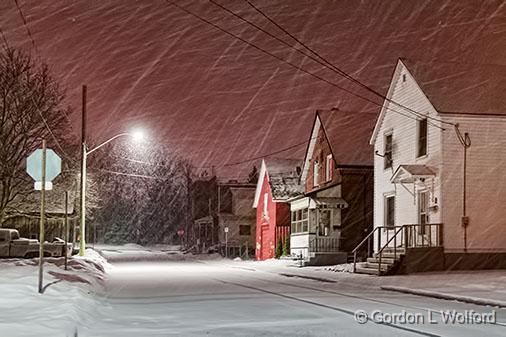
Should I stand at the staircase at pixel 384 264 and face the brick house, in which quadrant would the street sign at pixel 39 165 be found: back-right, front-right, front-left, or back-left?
back-left

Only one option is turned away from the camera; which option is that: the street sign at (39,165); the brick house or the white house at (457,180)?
the street sign

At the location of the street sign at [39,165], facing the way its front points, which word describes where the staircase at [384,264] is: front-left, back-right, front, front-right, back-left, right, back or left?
front-right

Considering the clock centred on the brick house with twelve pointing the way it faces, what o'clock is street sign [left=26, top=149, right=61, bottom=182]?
The street sign is roughly at 11 o'clock from the brick house.

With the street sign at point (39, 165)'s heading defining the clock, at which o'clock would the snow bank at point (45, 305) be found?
The snow bank is roughly at 6 o'clock from the street sign.

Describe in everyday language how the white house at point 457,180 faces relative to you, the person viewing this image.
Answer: facing the viewer and to the left of the viewer

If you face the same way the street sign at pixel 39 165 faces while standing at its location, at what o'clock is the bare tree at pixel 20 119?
The bare tree is roughly at 12 o'clock from the street sign.

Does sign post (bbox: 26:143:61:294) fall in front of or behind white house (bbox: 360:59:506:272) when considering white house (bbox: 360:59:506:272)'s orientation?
in front

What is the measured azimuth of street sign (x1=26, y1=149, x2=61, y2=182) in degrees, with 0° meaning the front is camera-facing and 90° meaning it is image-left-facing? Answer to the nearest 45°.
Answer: approximately 180°
